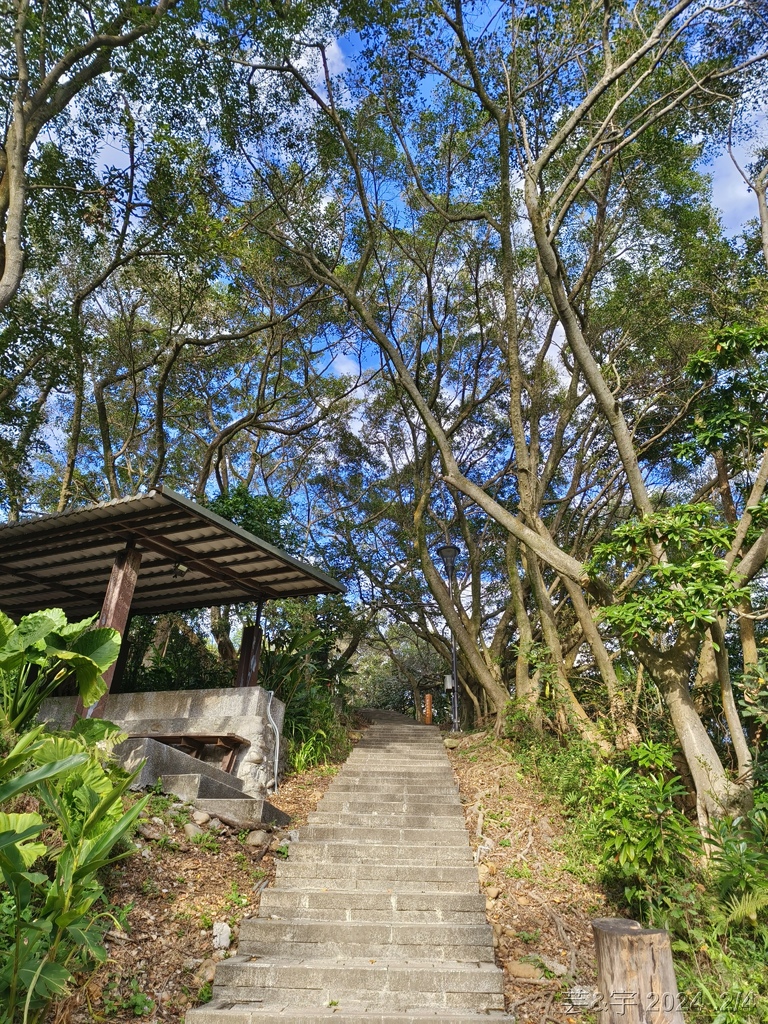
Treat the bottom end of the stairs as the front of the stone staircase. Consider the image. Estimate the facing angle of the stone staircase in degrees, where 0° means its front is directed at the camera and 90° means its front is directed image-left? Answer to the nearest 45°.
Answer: approximately 0°

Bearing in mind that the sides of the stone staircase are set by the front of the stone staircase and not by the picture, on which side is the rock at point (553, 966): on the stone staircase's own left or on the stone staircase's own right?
on the stone staircase's own left

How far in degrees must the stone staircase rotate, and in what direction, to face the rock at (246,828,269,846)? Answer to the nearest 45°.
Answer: approximately 135° to its right

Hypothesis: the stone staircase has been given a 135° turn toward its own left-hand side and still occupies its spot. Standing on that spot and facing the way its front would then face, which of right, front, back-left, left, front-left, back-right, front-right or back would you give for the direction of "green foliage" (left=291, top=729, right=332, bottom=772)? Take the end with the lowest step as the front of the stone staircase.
front-left

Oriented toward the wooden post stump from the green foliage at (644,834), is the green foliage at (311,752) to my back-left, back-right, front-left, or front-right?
back-right

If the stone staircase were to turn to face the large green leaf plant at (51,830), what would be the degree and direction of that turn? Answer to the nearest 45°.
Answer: approximately 45° to its right

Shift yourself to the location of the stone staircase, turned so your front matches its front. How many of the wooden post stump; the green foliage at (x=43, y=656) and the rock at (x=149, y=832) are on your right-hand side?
2

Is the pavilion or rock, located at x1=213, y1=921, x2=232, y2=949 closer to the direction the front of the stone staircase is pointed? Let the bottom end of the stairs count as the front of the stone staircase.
the rock

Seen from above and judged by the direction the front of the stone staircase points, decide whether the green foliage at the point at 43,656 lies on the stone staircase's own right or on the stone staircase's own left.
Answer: on the stone staircase's own right

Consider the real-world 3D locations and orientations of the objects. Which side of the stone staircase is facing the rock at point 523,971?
left

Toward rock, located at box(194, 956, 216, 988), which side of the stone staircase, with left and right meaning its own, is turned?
front
